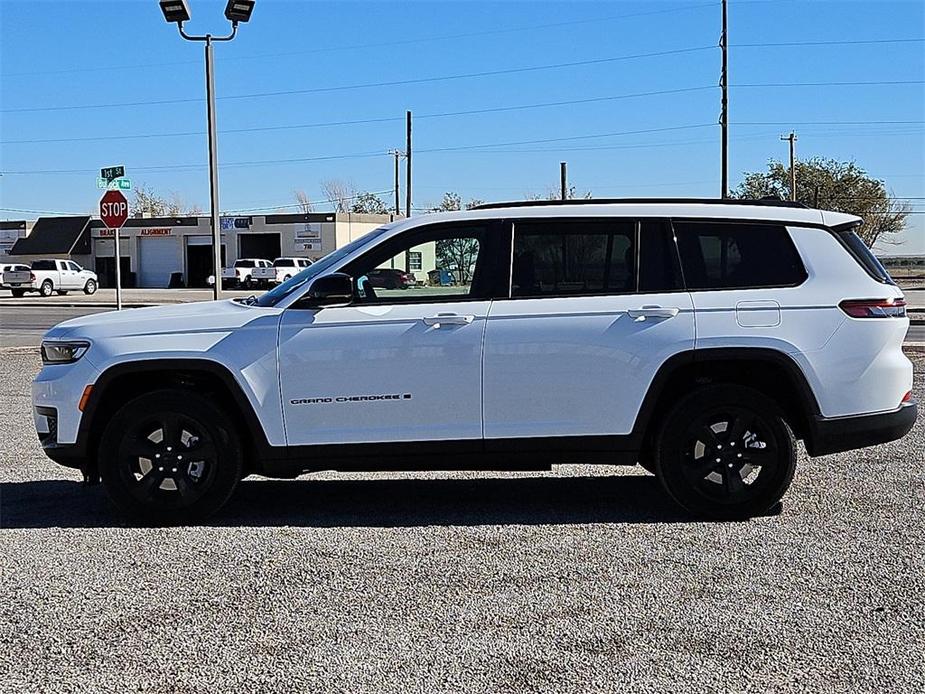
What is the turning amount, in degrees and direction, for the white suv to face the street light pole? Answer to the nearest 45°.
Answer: approximately 90° to its right

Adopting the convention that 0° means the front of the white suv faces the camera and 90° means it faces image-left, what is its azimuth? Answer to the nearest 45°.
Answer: approximately 90°

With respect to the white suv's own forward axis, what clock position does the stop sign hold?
The stop sign is roughly at 2 o'clock from the white suv.
